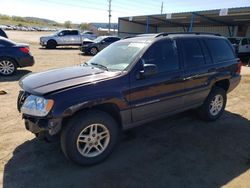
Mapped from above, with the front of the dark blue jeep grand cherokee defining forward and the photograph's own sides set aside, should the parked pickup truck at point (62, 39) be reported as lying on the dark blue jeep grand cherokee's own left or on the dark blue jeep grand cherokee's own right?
on the dark blue jeep grand cherokee's own right

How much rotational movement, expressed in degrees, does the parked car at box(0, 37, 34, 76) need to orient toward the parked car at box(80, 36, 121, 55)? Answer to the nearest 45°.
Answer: approximately 135° to its right

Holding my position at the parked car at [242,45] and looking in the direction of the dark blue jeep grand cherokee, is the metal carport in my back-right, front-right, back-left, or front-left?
back-right

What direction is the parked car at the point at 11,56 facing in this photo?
to the viewer's left

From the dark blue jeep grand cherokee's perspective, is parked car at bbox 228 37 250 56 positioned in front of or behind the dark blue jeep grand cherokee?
behind

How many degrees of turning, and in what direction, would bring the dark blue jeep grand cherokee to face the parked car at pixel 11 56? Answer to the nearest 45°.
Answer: approximately 90° to its right

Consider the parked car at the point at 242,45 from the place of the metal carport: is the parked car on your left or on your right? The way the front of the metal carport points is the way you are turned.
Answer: on your left

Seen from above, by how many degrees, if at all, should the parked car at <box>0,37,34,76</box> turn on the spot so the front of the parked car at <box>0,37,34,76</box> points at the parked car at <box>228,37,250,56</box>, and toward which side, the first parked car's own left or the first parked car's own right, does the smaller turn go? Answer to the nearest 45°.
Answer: approximately 180°
